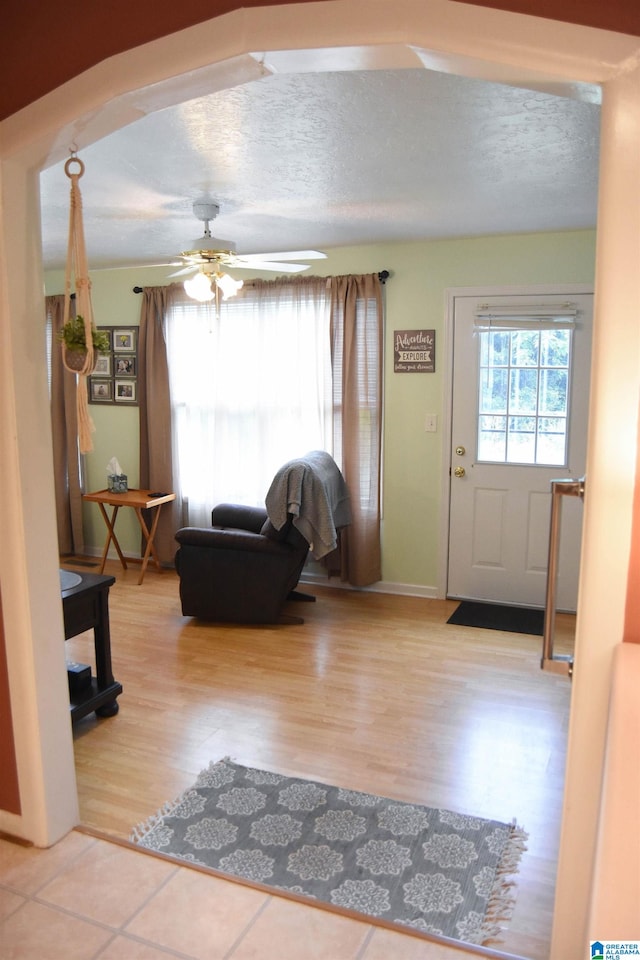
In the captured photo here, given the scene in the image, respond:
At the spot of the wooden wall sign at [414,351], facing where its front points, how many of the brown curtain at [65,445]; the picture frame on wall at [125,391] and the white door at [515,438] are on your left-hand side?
1

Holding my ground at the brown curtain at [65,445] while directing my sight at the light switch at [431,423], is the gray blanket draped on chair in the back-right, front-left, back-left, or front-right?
front-right

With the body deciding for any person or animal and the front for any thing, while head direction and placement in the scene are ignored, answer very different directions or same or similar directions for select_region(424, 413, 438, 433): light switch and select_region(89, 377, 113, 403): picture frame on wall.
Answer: same or similar directions

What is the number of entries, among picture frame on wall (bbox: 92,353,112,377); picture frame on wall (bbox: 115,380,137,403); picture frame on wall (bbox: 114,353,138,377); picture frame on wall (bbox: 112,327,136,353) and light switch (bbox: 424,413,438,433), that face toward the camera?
5

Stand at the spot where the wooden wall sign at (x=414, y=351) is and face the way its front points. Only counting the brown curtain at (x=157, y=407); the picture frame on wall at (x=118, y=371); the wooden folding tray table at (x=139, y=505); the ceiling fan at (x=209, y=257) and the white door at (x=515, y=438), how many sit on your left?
1

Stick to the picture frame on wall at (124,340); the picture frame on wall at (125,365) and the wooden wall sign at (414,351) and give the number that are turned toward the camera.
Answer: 3

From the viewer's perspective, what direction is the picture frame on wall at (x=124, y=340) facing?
toward the camera

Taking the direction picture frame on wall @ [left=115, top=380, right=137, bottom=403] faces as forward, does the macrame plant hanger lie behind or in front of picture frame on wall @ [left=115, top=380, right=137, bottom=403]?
in front

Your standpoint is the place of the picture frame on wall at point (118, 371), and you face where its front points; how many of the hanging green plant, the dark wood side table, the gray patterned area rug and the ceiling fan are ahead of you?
4

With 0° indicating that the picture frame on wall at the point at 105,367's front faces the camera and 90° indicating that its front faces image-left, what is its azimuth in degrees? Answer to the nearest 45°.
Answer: approximately 0°

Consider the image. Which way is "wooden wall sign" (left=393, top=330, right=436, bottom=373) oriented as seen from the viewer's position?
toward the camera

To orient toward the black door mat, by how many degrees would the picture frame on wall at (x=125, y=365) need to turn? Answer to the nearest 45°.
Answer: approximately 45° to its left
